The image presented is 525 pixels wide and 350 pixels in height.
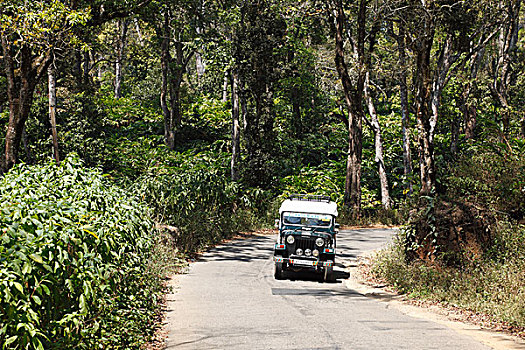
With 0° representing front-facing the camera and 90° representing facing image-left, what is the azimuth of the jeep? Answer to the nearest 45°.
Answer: approximately 0°

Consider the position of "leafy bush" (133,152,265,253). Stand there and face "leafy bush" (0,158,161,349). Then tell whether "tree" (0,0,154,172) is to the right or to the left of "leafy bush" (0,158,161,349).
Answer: right

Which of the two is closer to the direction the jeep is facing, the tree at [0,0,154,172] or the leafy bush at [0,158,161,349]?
the leafy bush

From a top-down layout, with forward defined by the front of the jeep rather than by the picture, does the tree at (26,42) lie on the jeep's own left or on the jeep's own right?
on the jeep's own right

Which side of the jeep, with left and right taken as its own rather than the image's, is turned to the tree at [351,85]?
back

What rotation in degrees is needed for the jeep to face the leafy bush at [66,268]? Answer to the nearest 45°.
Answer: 0° — it already faces it

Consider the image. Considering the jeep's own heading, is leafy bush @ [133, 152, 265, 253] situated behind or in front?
behind
